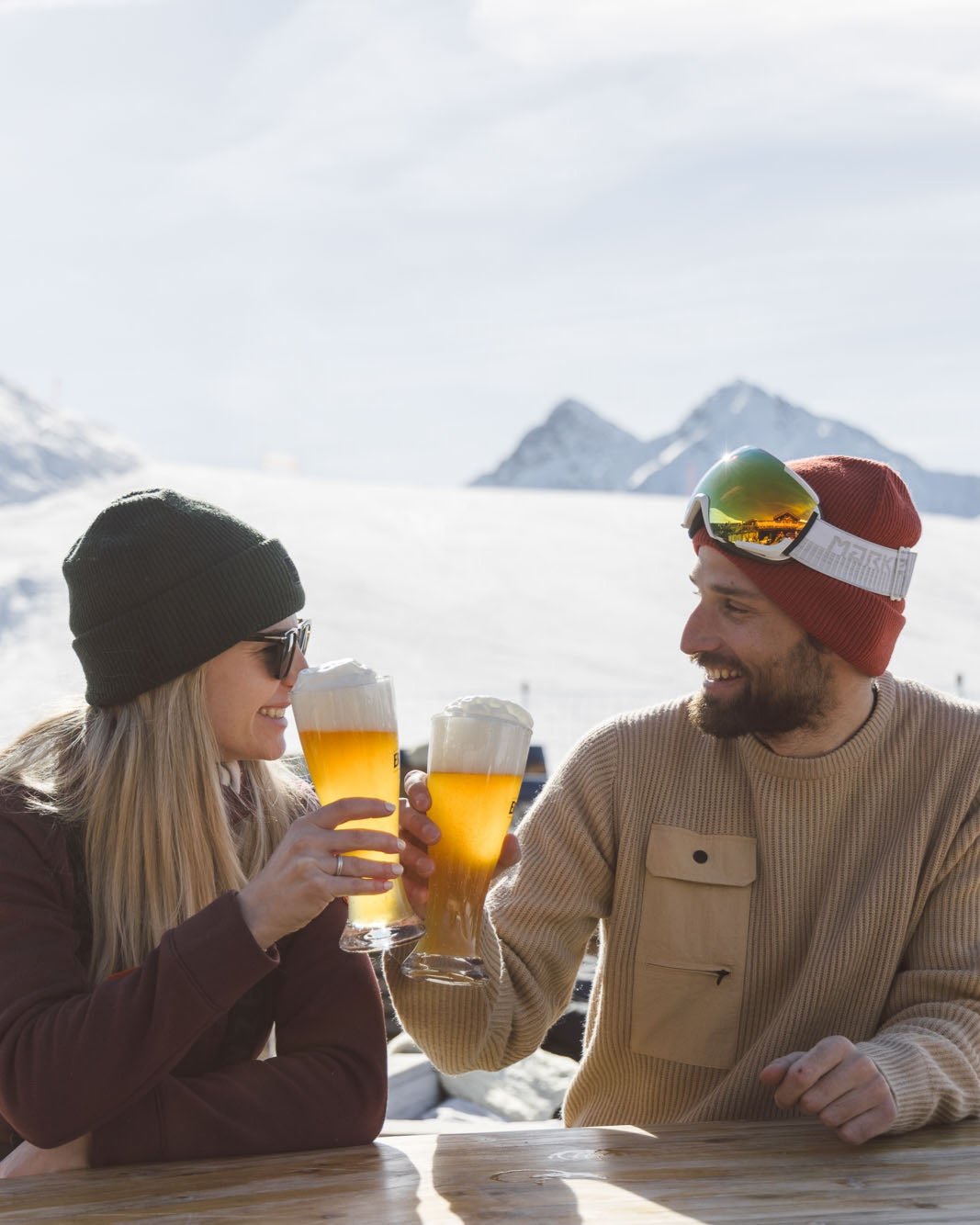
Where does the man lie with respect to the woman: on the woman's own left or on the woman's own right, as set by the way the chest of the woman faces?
on the woman's own left

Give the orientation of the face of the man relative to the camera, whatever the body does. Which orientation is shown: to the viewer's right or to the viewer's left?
to the viewer's left

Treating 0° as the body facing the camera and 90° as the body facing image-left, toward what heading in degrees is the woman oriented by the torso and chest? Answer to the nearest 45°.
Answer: approximately 315°

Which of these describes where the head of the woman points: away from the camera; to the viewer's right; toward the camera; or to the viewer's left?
to the viewer's right
